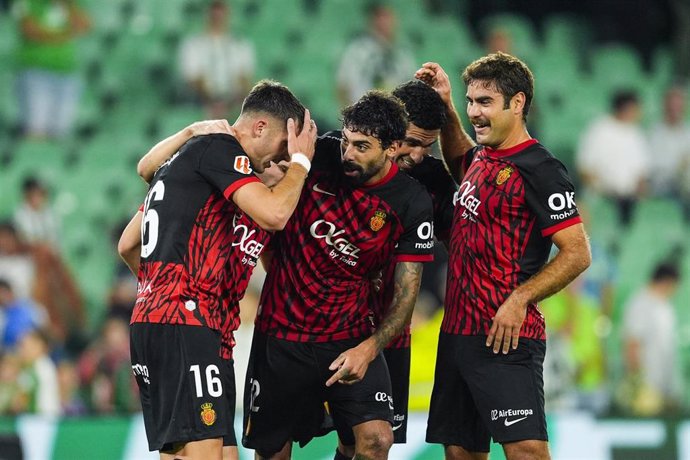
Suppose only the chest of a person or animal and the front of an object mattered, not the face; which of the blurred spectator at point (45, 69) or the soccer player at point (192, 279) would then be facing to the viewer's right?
the soccer player

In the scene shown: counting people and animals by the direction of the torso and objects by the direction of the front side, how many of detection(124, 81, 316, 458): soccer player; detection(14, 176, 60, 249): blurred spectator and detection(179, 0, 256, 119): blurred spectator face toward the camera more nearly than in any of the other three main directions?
2

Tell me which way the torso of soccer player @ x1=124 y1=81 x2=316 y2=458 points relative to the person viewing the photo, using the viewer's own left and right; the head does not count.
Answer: facing to the right of the viewer

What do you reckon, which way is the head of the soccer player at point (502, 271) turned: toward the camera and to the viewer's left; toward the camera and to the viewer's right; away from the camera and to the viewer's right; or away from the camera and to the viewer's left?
toward the camera and to the viewer's left

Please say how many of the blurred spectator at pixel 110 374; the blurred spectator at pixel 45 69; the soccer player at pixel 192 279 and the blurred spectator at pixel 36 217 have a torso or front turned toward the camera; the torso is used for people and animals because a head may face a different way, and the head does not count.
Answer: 3

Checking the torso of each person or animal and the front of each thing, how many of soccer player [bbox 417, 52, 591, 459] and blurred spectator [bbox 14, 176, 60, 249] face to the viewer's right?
0

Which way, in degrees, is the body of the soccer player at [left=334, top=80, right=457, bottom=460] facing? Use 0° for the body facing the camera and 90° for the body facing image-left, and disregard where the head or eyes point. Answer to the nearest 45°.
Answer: approximately 45°
